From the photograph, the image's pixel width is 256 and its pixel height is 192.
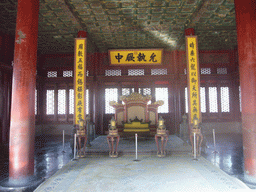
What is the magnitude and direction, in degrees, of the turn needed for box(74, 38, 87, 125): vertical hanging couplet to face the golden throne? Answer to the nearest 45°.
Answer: approximately 135° to its left

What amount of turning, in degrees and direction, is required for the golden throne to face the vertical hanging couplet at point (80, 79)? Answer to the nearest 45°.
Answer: approximately 45° to its right

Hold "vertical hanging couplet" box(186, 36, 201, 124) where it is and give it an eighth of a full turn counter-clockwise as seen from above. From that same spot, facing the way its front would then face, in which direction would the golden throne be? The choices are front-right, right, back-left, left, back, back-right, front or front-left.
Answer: back

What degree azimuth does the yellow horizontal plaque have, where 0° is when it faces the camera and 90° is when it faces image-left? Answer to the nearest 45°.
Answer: approximately 0°

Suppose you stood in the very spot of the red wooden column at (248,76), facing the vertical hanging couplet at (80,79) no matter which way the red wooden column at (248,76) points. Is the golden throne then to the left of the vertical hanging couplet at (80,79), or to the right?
right
